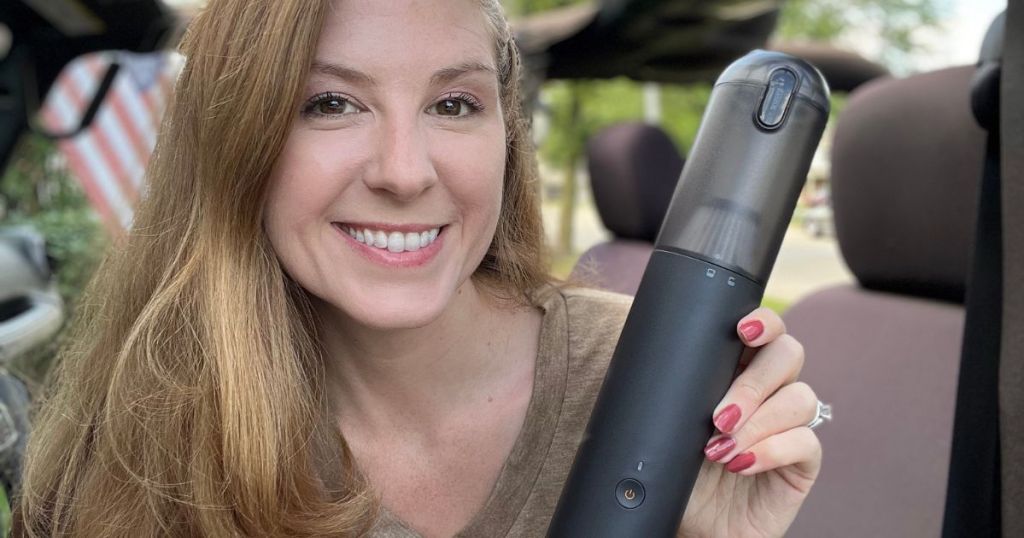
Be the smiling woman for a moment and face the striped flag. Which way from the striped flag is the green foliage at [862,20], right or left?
right

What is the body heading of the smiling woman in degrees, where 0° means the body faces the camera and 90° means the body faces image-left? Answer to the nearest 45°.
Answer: approximately 0°

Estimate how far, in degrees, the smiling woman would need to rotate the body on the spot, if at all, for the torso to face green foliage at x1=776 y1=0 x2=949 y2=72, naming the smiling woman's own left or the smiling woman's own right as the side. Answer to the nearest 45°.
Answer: approximately 135° to the smiling woman's own left

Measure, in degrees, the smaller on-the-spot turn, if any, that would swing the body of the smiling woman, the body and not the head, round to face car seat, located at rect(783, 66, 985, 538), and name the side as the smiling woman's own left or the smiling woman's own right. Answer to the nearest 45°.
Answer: approximately 135° to the smiling woman's own left

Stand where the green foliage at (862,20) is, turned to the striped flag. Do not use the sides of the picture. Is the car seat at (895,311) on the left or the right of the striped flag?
left
